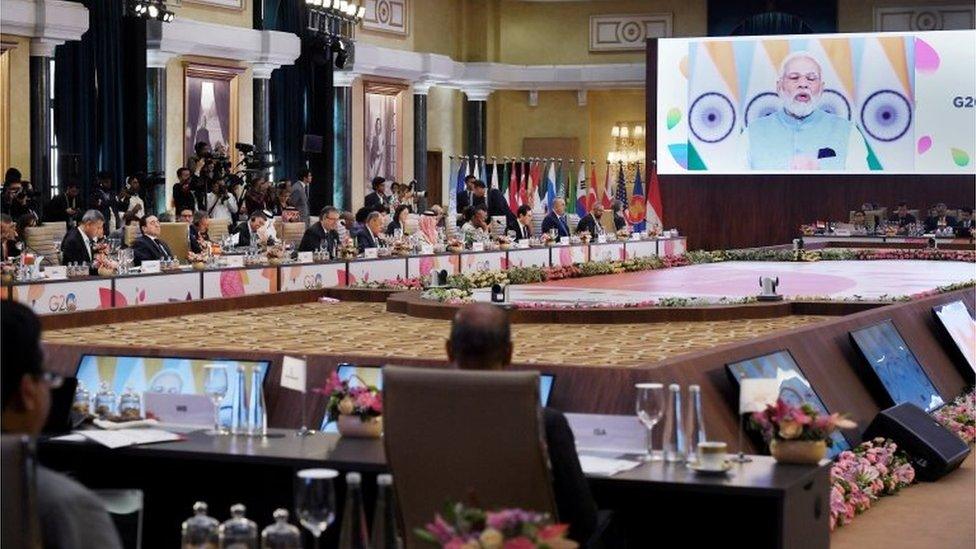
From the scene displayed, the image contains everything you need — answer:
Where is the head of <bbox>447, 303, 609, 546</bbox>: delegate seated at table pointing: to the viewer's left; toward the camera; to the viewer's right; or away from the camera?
away from the camera

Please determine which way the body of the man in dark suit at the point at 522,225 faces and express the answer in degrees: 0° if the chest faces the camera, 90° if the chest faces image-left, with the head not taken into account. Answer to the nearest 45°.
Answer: approximately 315°

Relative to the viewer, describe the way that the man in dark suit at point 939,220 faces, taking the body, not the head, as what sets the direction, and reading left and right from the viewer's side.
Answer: facing the viewer

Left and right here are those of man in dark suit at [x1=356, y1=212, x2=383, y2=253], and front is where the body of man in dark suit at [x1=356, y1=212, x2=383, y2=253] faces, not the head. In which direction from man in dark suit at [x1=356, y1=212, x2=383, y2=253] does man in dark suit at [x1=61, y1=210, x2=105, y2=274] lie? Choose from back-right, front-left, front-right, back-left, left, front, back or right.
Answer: right

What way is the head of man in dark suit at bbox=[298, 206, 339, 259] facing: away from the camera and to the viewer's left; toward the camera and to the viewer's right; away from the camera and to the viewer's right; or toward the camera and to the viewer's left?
toward the camera and to the viewer's right

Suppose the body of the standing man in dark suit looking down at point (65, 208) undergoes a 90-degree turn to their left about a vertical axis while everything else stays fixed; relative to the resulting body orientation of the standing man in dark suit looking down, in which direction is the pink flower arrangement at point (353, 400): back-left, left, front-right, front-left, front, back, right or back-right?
back-right

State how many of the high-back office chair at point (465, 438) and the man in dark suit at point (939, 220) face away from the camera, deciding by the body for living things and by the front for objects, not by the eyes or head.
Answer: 1

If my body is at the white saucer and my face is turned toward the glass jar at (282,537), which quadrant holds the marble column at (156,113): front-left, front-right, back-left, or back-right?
back-right

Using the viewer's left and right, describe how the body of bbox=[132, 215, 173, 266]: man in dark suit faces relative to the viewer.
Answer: facing the viewer and to the right of the viewer

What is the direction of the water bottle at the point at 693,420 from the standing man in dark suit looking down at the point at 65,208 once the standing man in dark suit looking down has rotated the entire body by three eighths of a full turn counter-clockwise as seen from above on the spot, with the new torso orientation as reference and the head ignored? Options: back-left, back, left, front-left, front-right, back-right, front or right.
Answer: back

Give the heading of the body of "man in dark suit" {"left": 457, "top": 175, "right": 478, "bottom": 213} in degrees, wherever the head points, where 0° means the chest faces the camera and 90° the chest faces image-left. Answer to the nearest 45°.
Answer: approximately 315°

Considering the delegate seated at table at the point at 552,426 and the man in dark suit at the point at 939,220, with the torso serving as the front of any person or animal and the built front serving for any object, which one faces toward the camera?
the man in dark suit

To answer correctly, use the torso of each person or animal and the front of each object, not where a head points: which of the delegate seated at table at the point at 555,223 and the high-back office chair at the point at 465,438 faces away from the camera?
the high-back office chair

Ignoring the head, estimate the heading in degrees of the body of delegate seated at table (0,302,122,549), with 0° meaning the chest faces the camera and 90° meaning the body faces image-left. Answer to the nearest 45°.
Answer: approximately 225°

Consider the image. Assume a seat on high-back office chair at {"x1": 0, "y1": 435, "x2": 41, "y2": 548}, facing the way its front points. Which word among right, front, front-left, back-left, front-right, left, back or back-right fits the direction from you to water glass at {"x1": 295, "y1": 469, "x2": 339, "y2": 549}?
front

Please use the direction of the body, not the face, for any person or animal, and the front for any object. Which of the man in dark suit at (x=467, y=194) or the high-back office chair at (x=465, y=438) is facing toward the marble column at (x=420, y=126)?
the high-back office chair

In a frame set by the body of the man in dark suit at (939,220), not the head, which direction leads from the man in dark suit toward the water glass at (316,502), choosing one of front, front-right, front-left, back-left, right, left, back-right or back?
front
